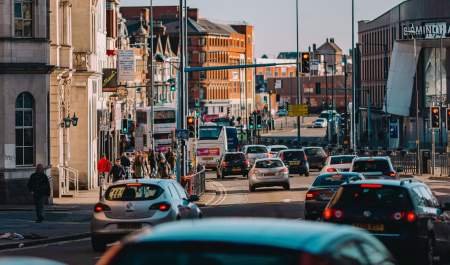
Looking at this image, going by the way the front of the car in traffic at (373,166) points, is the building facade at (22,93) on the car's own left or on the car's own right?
on the car's own left

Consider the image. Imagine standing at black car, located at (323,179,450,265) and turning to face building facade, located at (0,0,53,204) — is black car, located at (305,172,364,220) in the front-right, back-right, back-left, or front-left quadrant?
front-right

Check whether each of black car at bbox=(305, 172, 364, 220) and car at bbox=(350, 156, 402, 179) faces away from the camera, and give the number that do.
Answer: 2

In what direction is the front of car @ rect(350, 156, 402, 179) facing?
away from the camera

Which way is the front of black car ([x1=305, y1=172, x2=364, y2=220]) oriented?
away from the camera

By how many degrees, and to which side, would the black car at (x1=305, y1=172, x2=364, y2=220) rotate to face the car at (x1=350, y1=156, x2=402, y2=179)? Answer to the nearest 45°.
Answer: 0° — it already faces it

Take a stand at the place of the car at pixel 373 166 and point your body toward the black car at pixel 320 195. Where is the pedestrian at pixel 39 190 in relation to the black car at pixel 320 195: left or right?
right

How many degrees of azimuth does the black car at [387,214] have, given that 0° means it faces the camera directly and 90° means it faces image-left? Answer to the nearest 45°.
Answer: approximately 225°

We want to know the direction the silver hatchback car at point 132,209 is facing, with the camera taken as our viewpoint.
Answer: facing away from the viewer and to the right of the viewer
